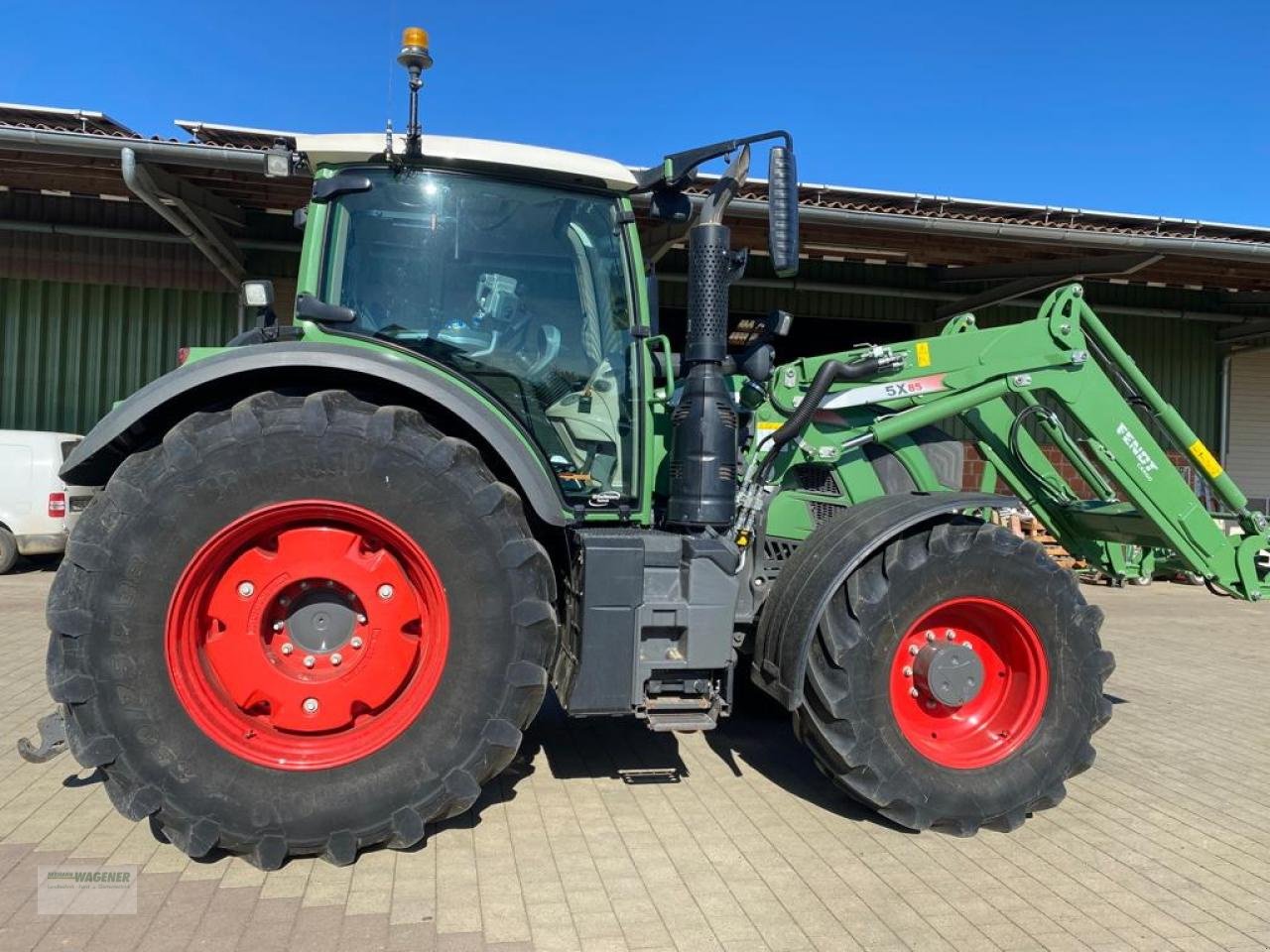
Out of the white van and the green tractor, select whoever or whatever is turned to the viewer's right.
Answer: the green tractor

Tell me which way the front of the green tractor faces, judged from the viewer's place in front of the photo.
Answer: facing to the right of the viewer

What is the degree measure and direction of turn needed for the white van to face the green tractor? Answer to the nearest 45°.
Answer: approximately 135° to its left

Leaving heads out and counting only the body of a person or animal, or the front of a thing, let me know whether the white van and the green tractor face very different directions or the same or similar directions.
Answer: very different directions

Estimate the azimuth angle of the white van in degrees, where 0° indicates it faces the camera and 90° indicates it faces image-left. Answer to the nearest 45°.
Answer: approximately 135°

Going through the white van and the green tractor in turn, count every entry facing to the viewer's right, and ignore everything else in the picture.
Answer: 1

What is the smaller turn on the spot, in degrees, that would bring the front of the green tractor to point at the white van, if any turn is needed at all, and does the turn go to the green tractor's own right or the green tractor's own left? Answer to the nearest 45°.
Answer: approximately 135° to the green tractor's own left
